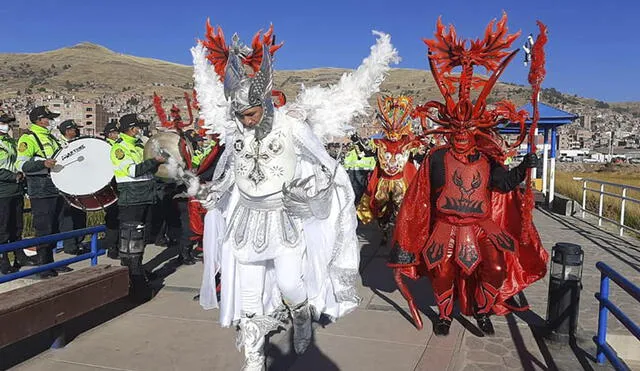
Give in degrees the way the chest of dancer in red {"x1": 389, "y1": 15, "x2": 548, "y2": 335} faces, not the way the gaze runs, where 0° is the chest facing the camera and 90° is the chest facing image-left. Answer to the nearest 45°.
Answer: approximately 0°

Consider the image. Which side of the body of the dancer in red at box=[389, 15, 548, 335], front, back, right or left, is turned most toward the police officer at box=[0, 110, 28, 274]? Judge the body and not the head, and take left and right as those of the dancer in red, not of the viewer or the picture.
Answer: right

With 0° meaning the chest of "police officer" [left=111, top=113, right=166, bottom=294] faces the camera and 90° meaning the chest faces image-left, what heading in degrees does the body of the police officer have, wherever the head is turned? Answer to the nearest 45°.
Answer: approximately 270°

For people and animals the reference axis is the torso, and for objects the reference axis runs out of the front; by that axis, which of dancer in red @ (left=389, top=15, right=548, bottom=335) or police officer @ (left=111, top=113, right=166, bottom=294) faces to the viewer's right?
the police officer

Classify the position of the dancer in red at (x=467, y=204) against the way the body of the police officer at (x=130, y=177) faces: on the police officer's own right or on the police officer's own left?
on the police officer's own right

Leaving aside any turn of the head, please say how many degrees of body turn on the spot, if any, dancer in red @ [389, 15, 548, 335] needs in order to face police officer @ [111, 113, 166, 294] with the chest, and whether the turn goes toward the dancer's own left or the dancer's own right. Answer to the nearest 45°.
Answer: approximately 90° to the dancer's own right

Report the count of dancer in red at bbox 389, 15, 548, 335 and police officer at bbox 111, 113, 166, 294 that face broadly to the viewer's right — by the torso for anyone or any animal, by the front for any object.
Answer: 1
